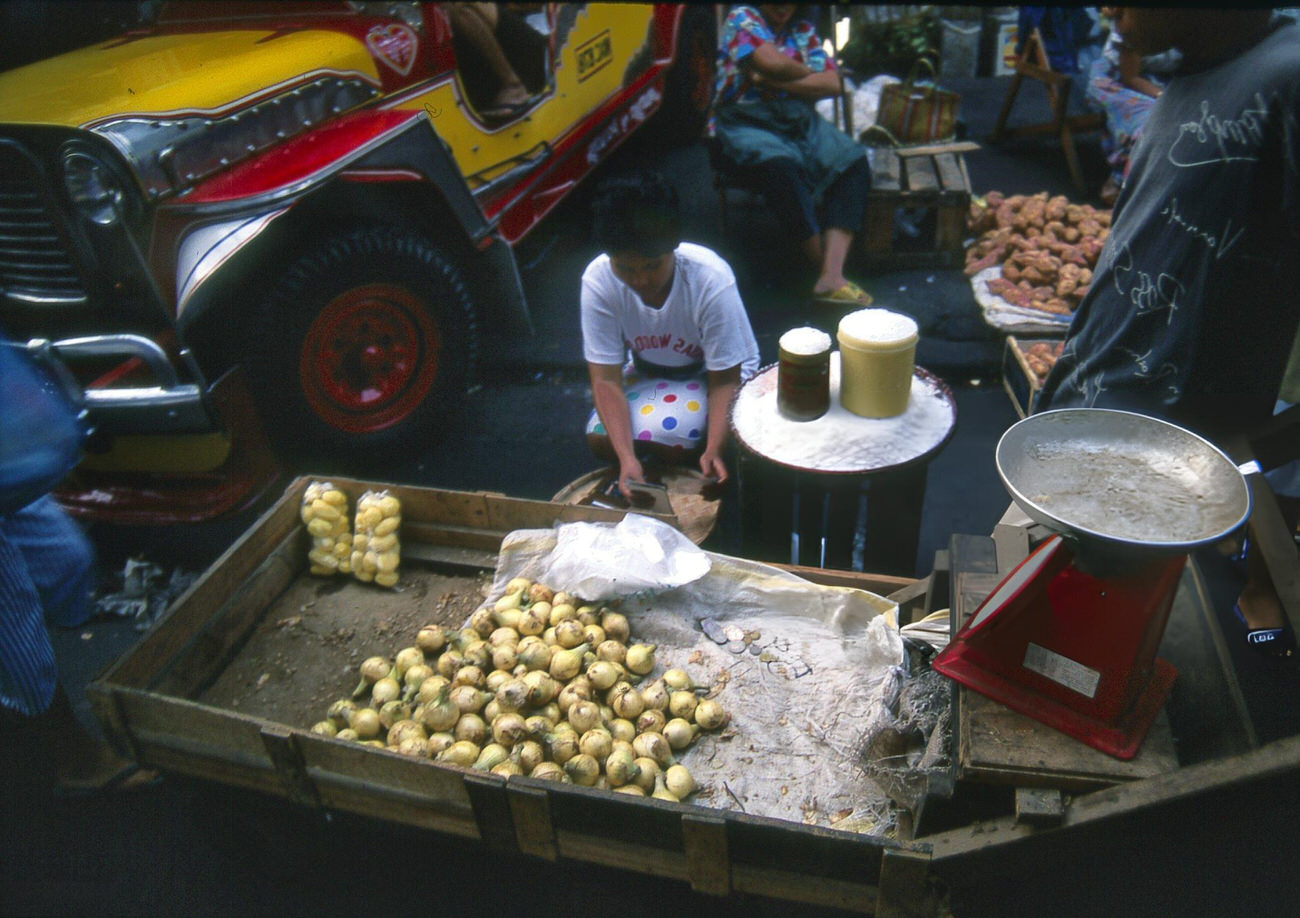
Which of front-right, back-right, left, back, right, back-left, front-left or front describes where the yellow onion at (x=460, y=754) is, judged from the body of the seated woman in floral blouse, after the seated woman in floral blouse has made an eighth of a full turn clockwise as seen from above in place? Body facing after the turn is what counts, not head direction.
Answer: front

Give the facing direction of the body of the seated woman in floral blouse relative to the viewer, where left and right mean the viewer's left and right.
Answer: facing the viewer and to the right of the viewer

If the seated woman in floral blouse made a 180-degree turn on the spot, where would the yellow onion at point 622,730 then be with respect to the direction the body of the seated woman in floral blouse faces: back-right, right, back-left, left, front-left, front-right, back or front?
back-left

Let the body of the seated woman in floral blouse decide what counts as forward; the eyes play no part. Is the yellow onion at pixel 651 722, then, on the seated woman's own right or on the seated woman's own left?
on the seated woman's own right

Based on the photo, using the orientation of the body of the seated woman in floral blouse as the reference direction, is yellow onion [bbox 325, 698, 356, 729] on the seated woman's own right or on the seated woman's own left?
on the seated woman's own right

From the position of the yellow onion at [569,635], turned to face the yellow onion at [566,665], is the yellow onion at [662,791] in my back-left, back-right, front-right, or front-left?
front-left

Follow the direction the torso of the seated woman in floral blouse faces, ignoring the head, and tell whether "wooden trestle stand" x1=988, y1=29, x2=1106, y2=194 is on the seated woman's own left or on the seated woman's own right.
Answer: on the seated woman's own left

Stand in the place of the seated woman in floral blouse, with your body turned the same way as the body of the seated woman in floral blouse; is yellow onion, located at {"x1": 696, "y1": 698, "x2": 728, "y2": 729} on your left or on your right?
on your right

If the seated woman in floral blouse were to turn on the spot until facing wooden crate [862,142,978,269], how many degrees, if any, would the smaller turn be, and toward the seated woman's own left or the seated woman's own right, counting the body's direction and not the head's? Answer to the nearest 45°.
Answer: approximately 90° to the seated woman's own left

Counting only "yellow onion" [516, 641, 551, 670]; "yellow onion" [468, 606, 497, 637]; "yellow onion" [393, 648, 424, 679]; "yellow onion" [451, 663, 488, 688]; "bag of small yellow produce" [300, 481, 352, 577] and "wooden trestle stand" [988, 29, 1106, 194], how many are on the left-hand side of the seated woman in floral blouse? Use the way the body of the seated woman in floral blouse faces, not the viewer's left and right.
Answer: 1

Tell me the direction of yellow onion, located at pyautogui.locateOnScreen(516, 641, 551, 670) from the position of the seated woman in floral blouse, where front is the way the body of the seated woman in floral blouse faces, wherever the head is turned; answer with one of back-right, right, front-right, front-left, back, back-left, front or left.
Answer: front-right

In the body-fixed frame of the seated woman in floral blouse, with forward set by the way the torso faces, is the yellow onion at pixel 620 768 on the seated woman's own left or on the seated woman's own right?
on the seated woman's own right

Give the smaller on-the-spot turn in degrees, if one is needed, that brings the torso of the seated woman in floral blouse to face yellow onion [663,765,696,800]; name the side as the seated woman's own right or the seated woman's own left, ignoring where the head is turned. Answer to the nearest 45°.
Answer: approximately 45° to the seated woman's own right

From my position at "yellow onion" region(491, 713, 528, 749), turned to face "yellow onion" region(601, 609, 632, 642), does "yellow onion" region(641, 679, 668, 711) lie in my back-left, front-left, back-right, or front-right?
front-right
